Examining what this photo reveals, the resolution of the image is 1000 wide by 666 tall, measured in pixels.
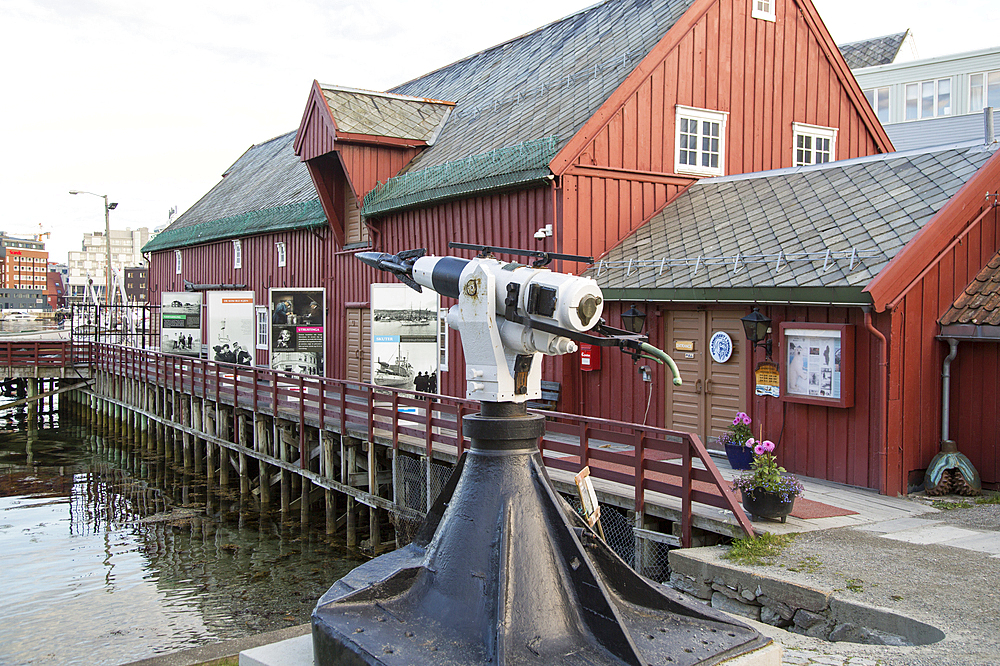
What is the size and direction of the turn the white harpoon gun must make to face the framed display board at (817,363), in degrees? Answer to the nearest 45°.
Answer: approximately 90° to its right

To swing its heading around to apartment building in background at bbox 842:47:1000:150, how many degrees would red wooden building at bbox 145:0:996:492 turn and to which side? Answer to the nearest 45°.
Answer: approximately 180°

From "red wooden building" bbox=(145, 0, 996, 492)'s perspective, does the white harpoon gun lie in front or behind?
in front

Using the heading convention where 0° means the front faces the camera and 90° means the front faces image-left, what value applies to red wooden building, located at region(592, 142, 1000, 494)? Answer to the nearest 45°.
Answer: approximately 45°

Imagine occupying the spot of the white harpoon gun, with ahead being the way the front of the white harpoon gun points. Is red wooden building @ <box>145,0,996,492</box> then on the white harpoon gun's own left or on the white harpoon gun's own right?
on the white harpoon gun's own right

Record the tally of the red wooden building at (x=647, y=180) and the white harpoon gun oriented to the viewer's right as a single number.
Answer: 0

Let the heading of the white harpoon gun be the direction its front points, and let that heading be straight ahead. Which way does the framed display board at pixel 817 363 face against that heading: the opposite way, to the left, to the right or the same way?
to the left

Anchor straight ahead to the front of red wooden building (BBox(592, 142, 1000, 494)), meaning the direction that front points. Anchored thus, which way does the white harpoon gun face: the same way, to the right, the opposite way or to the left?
to the right

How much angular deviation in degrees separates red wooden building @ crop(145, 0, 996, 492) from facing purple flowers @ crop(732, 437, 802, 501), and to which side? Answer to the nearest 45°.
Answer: approximately 45° to its left

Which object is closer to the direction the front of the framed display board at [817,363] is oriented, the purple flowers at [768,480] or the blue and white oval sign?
the purple flowers

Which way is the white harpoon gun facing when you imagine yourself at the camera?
facing away from the viewer and to the left of the viewer
